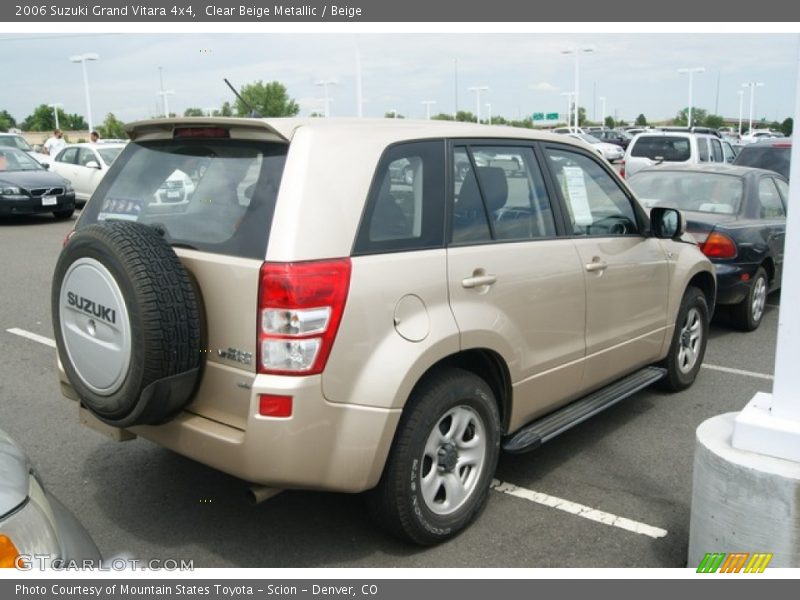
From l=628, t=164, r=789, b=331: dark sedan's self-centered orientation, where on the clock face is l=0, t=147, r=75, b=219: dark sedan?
l=0, t=147, r=75, b=219: dark sedan is roughly at 8 o'clock from l=628, t=164, r=789, b=331: dark sedan.

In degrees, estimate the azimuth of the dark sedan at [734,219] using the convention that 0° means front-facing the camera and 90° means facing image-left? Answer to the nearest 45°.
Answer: approximately 225°

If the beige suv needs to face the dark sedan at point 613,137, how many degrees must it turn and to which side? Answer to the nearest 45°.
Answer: approximately 45° to its left

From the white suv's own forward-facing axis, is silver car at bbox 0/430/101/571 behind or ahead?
behind

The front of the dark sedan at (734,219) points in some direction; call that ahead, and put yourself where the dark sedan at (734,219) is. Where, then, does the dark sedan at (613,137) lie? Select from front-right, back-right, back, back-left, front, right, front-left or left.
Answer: front-left

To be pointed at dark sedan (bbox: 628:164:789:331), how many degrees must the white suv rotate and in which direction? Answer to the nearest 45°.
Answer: approximately 135° to its right

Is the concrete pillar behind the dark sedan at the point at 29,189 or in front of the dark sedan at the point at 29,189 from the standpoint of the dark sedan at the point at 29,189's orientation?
in front

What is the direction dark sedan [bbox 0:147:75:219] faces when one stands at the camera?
facing the viewer and to the right of the viewer

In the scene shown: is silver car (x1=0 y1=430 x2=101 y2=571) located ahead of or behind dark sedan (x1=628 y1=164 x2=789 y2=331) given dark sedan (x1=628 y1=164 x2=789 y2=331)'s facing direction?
behind

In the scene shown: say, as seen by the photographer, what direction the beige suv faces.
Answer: facing away from the viewer and to the right of the viewer

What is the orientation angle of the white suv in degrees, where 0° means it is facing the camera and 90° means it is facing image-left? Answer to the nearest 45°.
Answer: approximately 225°

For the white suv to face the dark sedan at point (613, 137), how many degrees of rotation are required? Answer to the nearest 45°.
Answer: approximately 45° to its left

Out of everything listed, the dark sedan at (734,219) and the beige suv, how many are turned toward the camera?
0

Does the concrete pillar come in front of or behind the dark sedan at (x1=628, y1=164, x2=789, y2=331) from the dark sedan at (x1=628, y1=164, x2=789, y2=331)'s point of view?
behind

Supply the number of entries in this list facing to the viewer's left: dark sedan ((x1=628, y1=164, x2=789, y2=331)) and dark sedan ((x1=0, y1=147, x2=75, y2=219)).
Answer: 0

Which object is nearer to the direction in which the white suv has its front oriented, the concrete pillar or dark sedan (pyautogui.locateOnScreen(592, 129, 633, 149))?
the dark sedan

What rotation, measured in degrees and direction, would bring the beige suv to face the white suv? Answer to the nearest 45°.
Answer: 0° — it already faces it
